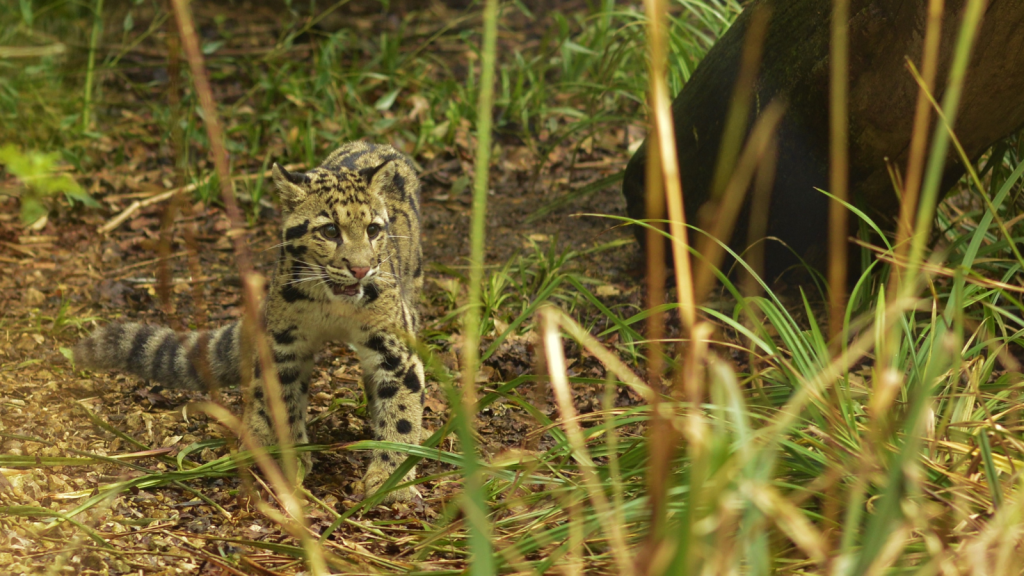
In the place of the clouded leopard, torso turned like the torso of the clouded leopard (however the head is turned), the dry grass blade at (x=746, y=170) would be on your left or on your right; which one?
on your left

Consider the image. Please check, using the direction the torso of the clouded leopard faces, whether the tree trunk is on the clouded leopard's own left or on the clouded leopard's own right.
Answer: on the clouded leopard's own left

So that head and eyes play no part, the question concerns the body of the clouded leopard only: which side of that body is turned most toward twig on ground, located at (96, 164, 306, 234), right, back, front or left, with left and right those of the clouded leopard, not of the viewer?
back

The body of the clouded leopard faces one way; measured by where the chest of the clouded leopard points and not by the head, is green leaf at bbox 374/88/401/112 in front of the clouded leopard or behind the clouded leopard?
behind

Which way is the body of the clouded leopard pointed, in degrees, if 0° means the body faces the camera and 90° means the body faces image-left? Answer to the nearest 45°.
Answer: approximately 0°
